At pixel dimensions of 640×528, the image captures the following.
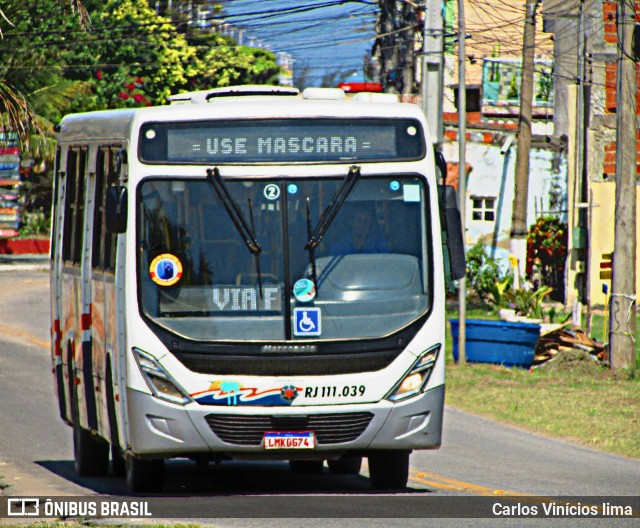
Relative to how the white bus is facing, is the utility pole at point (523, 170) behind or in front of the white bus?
behind

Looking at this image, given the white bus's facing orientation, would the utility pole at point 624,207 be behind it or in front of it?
behind

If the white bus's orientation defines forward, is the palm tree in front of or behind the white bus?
behind

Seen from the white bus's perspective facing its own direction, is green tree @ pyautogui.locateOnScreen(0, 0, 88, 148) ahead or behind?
behind

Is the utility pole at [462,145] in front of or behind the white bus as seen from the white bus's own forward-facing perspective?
behind

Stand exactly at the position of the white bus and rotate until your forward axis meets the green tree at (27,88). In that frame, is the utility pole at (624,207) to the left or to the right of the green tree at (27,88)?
right

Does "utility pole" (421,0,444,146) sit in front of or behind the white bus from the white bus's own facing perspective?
behind

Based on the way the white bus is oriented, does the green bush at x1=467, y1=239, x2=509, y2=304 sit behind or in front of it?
behind

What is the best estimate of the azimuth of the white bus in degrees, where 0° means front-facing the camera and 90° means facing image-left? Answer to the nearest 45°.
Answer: approximately 0°
